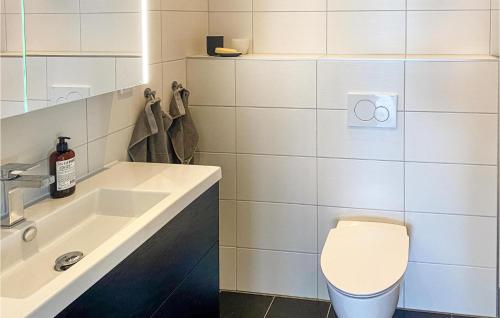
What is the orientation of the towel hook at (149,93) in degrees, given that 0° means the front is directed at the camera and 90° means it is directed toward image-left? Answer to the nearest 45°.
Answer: approximately 315°

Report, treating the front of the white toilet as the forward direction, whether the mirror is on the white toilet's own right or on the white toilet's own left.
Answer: on the white toilet's own right

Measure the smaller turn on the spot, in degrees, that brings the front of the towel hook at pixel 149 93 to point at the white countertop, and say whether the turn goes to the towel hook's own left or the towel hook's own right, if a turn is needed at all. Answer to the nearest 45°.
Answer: approximately 45° to the towel hook's own right

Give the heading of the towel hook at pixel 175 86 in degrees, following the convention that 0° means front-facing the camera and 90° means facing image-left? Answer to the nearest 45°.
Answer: approximately 315°

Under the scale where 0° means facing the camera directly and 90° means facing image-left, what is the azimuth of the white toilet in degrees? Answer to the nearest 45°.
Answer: approximately 0°
